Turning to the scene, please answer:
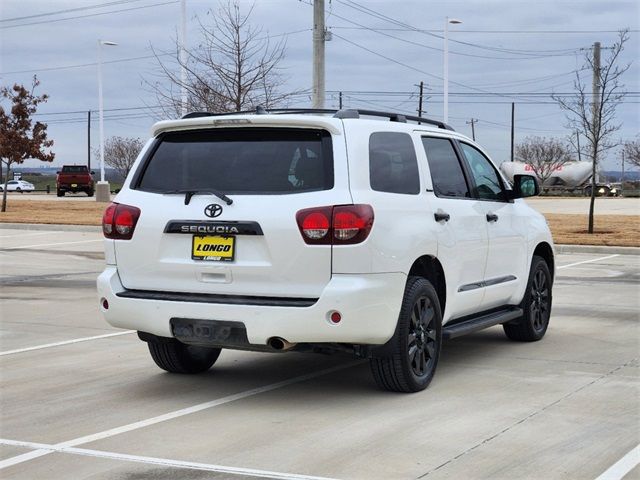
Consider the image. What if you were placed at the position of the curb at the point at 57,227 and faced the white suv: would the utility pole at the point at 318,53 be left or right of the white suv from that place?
left

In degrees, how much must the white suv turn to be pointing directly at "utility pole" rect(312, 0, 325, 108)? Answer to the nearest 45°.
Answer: approximately 45° to its left

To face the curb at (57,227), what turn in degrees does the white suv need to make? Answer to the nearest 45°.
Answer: approximately 45° to its left

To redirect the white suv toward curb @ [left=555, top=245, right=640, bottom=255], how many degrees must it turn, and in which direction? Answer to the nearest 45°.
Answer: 0° — it already faces it

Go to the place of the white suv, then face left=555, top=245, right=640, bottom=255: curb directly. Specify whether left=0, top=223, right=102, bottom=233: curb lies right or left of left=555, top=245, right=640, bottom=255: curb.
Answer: left

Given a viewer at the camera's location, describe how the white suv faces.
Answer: facing away from the viewer and to the right of the viewer
